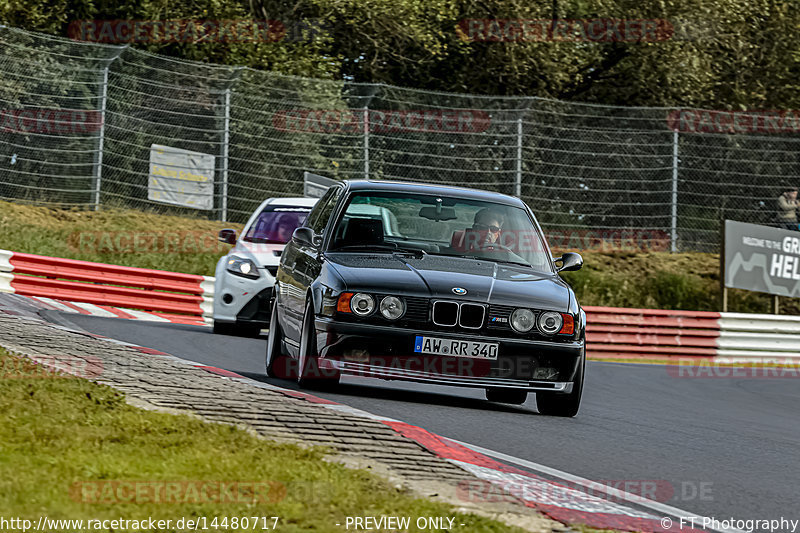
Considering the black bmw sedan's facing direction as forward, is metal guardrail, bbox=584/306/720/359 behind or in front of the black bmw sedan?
behind

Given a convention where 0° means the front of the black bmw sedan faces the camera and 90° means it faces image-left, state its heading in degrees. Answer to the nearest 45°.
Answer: approximately 0°

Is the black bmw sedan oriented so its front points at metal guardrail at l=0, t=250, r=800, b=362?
no

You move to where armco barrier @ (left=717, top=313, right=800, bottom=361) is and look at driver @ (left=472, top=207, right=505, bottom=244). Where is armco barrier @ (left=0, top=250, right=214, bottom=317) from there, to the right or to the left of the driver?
right

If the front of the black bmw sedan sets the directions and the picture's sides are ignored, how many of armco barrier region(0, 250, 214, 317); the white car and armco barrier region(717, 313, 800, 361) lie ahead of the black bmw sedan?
0

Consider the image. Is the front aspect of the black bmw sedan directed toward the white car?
no

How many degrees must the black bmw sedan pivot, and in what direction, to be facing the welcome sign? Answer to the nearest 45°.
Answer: approximately 180°

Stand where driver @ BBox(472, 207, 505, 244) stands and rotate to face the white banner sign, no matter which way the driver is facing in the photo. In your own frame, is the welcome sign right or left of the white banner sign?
right

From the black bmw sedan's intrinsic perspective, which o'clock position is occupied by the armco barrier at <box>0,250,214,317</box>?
The armco barrier is roughly at 5 o'clock from the black bmw sedan.

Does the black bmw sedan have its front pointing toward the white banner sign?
no
